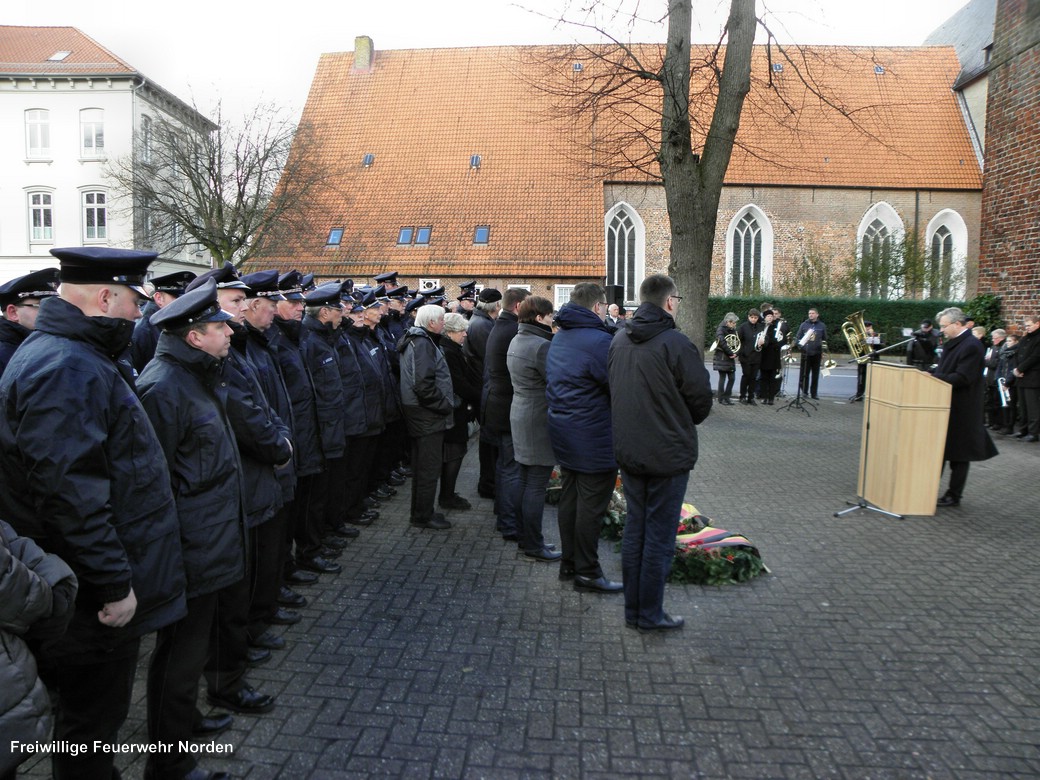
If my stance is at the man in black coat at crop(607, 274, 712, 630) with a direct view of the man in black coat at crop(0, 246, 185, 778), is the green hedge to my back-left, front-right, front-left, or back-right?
back-right

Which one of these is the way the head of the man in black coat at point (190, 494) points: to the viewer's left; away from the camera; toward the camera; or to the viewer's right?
to the viewer's right

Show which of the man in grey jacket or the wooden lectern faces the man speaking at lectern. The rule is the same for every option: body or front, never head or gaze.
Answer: the man in grey jacket

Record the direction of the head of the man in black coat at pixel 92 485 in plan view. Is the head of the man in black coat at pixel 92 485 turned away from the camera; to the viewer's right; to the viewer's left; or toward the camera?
to the viewer's right

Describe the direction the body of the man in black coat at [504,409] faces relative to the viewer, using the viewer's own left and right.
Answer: facing away from the viewer and to the right of the viewer

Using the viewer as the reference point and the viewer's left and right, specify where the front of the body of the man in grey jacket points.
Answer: facing to the right of the viewer

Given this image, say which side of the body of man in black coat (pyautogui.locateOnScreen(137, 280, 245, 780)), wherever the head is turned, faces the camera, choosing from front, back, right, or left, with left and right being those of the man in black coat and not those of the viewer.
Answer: right

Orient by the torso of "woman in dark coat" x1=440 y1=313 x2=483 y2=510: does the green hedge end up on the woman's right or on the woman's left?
on the woman's left

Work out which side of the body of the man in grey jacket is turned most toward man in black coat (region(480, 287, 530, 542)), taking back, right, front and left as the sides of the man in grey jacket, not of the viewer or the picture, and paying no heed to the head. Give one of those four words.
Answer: front

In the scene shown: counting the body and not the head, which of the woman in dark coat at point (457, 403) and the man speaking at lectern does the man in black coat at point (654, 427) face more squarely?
the man speaking at lectern

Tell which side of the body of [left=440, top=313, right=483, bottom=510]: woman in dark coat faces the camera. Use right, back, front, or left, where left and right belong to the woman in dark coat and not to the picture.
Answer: right

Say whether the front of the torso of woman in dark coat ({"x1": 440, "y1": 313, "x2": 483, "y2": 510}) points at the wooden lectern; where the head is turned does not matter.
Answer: yes

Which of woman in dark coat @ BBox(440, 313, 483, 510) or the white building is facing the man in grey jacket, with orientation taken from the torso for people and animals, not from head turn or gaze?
the white building

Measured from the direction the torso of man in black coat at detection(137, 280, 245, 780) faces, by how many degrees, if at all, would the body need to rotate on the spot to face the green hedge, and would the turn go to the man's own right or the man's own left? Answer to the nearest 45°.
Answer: approximately 45° to the man's own left
